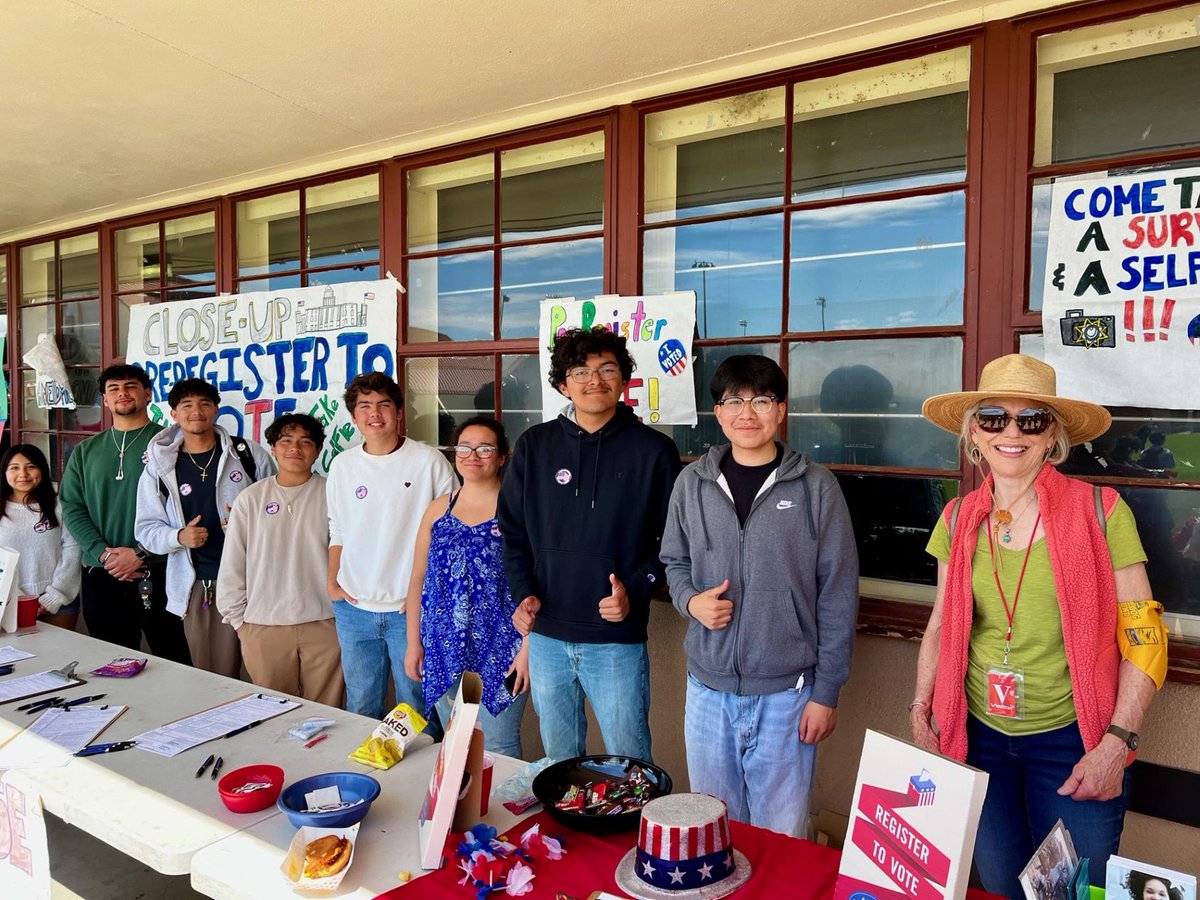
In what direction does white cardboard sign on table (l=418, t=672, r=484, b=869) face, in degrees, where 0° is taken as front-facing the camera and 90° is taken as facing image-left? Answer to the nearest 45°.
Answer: approximately 90°

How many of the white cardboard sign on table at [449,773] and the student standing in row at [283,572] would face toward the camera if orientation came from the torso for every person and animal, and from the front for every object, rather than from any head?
1

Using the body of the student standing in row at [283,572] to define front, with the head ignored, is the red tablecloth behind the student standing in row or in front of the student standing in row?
in front

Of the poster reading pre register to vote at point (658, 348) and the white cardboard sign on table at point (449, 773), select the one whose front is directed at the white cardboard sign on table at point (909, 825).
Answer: the poster reading pre register to vote

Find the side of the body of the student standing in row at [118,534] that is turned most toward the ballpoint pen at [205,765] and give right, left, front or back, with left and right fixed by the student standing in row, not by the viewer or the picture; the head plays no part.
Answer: front

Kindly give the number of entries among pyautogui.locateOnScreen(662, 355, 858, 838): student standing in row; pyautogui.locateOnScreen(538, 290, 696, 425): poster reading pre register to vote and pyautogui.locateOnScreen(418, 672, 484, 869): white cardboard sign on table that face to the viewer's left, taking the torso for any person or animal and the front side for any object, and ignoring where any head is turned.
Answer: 1

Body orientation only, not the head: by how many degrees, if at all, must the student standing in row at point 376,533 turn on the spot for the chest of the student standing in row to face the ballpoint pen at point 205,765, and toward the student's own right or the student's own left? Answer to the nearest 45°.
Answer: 0° — they already face it

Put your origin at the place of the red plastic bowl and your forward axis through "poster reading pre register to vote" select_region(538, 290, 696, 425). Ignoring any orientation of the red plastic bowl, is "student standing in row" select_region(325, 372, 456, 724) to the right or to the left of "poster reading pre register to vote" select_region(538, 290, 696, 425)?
left

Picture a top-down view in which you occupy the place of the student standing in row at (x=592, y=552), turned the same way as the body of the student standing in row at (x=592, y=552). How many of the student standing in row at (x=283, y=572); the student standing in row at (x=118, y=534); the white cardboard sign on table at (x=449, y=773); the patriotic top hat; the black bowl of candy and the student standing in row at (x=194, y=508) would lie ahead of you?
3

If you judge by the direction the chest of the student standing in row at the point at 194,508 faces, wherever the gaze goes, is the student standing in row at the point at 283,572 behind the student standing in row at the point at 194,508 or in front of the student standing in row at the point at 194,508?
in front

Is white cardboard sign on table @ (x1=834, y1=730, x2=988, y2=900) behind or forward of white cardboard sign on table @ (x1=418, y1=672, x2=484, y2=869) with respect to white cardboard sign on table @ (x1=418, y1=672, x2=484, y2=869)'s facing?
behind
